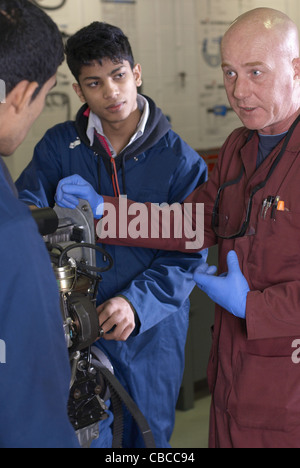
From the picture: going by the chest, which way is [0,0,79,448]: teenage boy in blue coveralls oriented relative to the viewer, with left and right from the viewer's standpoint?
facing away from the viewer and to the right of the viewer

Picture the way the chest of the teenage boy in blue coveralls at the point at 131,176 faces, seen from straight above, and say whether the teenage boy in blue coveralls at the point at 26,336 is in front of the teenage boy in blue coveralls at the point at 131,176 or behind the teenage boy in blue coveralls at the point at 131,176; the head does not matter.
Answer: in front

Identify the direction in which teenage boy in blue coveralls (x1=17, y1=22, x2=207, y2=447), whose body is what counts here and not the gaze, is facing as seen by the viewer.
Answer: toward the camera

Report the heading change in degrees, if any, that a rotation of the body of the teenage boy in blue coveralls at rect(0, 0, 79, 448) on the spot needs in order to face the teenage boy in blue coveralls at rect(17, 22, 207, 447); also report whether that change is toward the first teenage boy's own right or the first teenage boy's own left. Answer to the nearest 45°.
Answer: approximately 45° to the first teenage boy's own left

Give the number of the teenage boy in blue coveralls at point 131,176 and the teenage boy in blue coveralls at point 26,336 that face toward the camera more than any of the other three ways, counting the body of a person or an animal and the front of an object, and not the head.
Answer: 1
